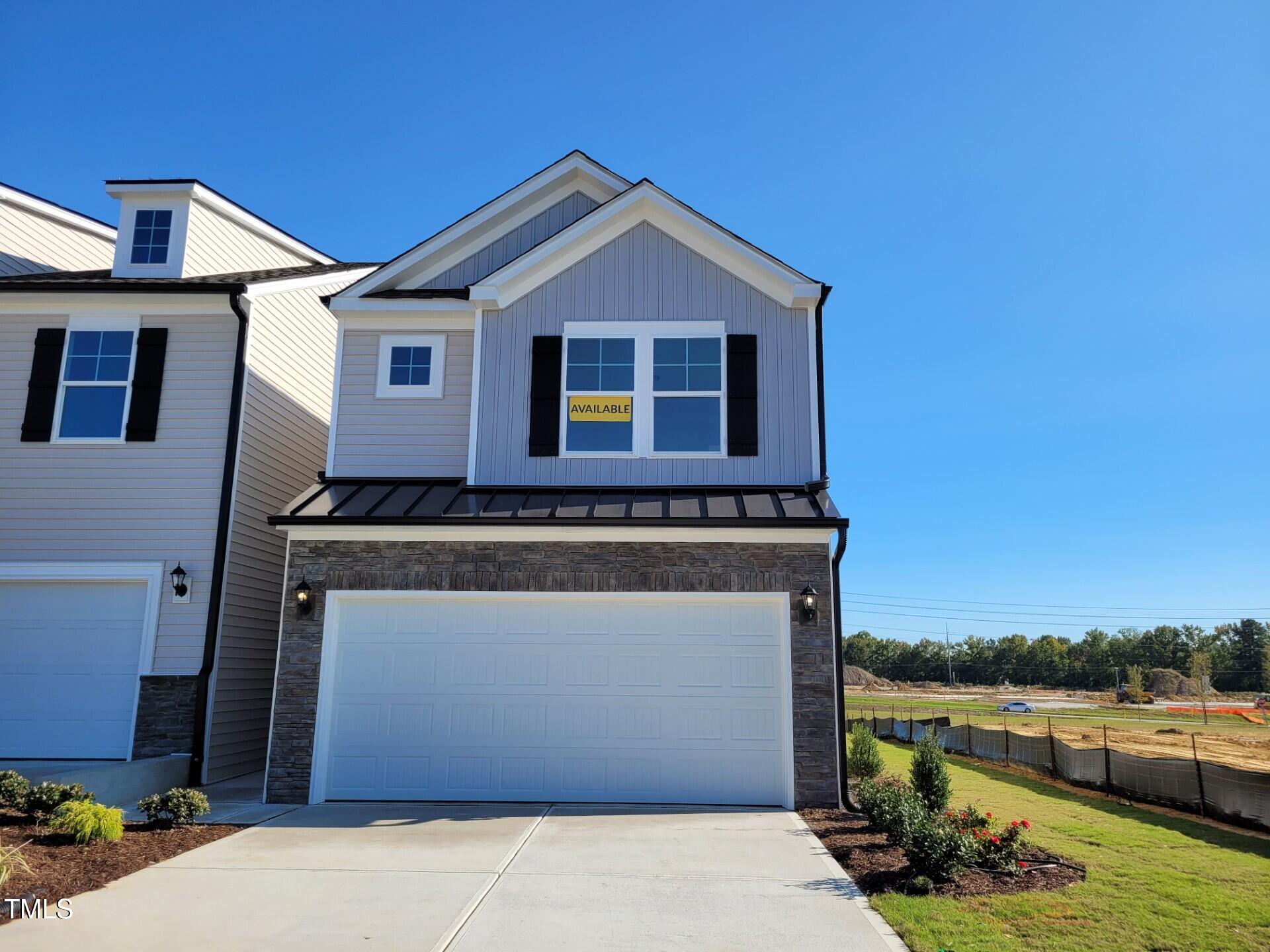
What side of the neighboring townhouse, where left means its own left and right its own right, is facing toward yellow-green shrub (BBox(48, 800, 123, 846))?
front

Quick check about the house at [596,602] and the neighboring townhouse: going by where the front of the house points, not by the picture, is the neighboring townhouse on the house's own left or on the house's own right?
on the house's own right

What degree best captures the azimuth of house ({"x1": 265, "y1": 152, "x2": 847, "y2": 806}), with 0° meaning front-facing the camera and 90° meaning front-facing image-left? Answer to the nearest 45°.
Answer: approximately 0°

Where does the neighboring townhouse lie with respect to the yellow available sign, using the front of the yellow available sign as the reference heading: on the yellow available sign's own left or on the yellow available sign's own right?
on the yellow available sign's own right

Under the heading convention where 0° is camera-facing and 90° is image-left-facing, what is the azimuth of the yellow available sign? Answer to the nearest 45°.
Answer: approximately 0°

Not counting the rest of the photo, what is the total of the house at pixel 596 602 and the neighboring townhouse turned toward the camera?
2

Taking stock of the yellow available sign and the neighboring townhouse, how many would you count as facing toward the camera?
2

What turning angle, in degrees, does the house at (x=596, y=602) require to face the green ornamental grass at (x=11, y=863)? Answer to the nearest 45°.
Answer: approximately 45° to its right

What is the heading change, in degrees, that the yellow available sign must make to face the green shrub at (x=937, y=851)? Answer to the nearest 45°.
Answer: approximately 45° to its left

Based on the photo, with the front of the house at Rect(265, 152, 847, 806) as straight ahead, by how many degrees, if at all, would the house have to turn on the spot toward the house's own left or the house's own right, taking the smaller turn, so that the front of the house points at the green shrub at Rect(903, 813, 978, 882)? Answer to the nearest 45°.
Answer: approximately 45° to the house's own left

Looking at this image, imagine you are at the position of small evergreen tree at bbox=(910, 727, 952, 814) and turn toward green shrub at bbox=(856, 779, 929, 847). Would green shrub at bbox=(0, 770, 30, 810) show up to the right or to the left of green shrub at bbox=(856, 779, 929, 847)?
right
